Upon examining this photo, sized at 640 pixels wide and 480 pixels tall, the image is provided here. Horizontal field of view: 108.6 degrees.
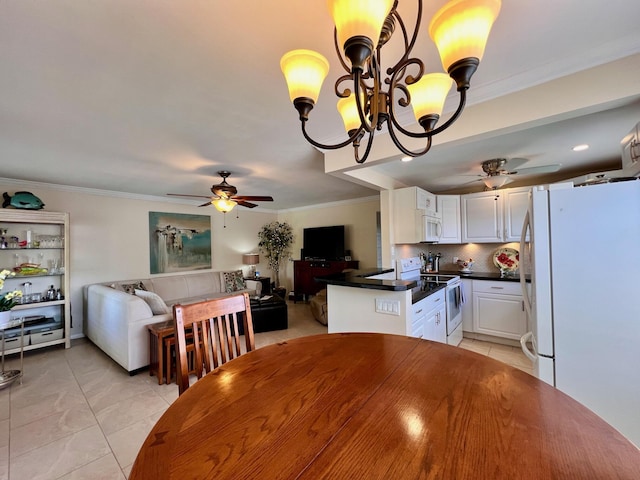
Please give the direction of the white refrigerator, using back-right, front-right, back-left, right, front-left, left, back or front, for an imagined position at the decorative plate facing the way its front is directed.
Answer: front

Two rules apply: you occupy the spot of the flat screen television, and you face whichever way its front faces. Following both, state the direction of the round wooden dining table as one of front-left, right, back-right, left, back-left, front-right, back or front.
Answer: front-left

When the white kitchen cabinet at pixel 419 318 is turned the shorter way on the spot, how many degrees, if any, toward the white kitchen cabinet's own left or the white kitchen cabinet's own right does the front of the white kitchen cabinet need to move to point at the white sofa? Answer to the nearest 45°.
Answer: approximately 135° to the white kitchen cabinet's own right

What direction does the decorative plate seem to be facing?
toward the camera

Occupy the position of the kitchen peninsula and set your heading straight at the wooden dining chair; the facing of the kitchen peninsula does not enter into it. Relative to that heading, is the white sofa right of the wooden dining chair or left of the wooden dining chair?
right

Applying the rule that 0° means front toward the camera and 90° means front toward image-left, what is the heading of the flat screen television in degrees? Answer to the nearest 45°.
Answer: approximately 45°

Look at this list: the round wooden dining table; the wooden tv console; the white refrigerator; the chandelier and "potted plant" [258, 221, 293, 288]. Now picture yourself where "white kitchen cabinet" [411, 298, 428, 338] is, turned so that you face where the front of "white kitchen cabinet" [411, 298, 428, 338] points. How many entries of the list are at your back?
2

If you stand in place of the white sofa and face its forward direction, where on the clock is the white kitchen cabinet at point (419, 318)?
The white kitchen cabinet is roughly at 12 o'clock from the white sofa.

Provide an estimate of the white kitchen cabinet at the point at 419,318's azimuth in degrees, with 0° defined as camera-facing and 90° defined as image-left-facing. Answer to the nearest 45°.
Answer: approximately 315°

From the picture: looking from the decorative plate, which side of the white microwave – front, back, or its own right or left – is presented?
left

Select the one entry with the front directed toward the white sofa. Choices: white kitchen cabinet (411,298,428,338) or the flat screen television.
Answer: the flat screen television

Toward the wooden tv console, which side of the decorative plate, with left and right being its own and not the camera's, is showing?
right

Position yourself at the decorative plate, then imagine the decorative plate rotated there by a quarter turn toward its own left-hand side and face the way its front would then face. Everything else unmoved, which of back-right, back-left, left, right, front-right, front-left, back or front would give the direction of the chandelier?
right

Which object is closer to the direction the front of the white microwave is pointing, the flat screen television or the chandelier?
the chandelier

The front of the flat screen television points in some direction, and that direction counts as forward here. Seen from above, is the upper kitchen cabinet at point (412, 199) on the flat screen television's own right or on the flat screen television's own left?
on the flat screen television's own left

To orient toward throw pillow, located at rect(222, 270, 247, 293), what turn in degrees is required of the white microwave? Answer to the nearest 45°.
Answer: approximately 135° to its right

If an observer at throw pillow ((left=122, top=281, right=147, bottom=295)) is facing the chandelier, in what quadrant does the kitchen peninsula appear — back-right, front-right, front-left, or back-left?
front-left
